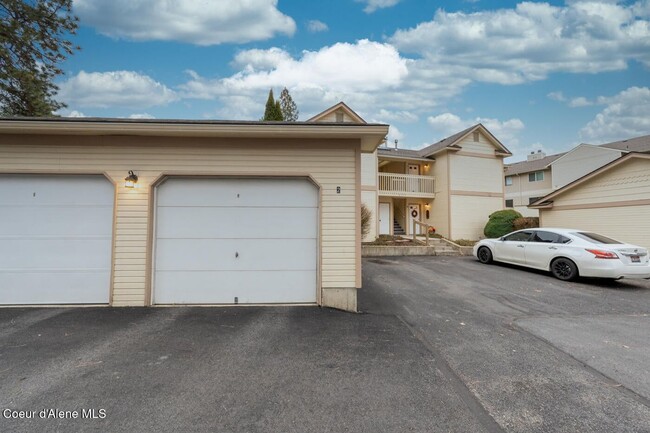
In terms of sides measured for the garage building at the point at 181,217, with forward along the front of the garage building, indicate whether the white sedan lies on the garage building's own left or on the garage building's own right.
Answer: on the garage building's own left

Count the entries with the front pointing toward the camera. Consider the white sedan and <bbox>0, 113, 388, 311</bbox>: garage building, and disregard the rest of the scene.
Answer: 1

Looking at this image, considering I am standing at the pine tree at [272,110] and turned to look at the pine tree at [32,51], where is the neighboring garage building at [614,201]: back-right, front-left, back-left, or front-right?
front-left

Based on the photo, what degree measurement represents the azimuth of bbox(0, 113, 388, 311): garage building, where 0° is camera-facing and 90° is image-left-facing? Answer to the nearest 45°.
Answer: approximately 0°

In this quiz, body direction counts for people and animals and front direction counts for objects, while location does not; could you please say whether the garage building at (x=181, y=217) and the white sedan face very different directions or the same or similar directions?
very different directions

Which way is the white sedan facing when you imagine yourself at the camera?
facing away from the viewer and to the left of the viewer

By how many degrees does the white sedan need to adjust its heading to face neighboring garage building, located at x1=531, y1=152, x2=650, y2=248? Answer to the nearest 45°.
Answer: approximately 45° to its right

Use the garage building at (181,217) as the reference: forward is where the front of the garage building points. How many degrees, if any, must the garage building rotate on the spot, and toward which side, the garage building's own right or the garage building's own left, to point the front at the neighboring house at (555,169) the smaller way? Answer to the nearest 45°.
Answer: approximately 90° to the garage building's own left
